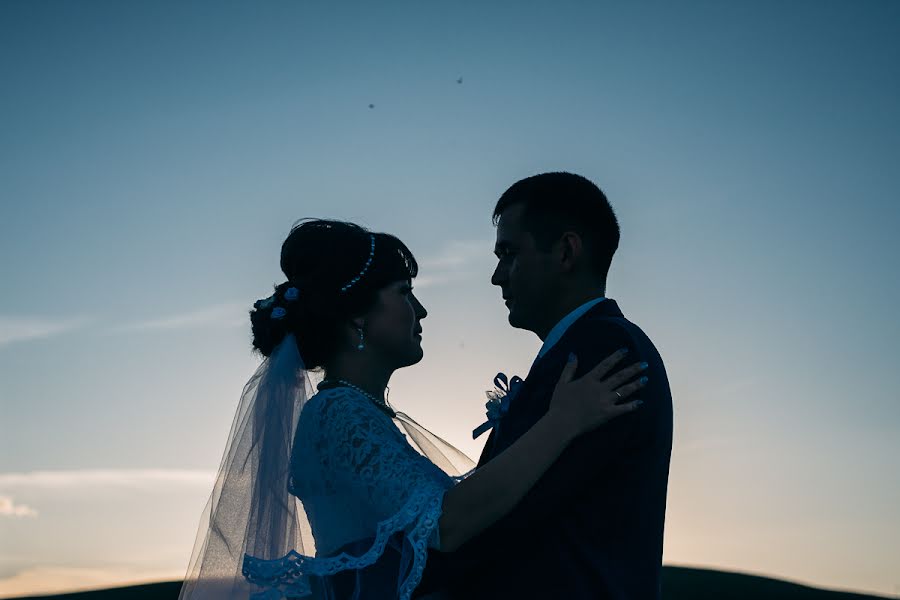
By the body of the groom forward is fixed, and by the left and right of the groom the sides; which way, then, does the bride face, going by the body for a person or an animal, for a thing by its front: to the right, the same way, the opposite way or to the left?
the opposite way

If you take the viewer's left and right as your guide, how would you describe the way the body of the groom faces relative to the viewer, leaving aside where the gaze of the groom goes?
facing to the left of the viewer

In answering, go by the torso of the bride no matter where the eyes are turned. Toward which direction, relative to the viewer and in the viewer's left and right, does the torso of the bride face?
facing to the right of the viewer

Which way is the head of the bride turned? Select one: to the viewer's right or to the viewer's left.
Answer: to the viewer's right
